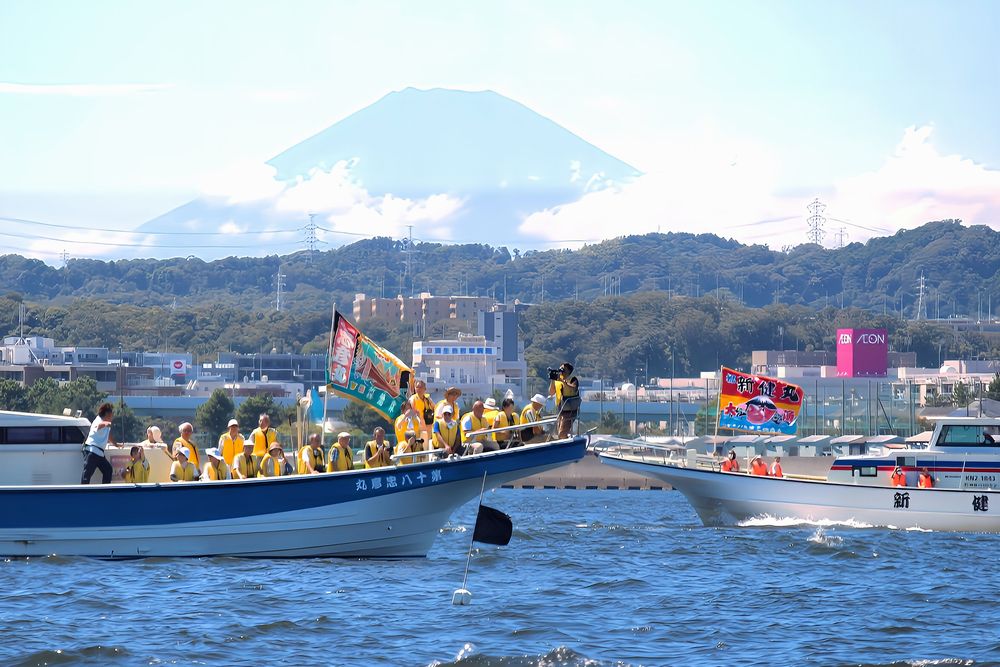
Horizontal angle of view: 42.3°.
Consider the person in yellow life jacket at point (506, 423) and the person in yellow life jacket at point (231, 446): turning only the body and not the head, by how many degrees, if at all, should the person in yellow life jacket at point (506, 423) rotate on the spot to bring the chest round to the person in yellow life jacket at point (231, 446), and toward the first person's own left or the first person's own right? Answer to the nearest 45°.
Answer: approximately 135° to the first person's own right

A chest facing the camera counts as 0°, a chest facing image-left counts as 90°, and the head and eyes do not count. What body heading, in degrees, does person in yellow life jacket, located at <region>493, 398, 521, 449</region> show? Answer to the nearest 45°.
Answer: approximately 315°

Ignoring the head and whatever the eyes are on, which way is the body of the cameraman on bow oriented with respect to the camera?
to the viewer's left

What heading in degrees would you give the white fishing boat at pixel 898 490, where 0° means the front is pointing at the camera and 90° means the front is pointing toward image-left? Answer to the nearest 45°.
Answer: approximately 90°

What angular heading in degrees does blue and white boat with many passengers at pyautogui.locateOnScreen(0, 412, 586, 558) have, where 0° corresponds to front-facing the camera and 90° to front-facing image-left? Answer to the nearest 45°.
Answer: approximately 270°

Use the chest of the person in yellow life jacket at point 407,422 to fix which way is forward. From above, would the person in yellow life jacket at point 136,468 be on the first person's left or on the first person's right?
on the first person's right

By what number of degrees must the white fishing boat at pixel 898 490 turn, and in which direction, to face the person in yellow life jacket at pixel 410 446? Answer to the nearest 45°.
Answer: approximately 45° to its left

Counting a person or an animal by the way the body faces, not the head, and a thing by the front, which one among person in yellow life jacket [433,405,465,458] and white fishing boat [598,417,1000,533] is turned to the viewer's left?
the white fishing boat

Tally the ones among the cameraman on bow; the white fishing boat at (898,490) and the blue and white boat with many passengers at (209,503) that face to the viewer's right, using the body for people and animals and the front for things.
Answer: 1

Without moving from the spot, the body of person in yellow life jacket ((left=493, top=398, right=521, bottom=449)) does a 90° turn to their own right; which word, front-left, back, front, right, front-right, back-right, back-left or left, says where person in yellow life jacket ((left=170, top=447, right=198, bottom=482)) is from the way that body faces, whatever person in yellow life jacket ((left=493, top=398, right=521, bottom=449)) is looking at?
front-right

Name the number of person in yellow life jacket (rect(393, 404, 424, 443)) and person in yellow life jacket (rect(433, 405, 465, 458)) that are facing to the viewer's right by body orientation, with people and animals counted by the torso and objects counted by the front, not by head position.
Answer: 0

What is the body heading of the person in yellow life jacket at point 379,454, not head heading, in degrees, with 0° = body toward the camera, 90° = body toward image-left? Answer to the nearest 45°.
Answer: approximately 315°
